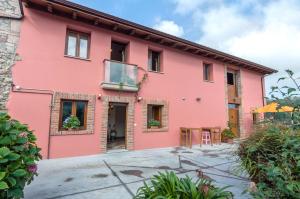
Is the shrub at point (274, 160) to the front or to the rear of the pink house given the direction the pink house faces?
to the front

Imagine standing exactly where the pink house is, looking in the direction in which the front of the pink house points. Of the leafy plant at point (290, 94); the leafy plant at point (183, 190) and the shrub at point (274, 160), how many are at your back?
0

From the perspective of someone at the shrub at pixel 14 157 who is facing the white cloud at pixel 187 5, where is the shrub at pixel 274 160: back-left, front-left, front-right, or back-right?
front-right

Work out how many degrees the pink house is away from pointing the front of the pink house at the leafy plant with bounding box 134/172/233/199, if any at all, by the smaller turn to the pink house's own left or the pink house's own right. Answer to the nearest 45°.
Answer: approximately 45° to the pink house's own right

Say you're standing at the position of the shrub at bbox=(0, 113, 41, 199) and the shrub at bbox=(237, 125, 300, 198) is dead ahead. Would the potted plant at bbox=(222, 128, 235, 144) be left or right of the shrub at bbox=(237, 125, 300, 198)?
left

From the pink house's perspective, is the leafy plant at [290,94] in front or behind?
in front

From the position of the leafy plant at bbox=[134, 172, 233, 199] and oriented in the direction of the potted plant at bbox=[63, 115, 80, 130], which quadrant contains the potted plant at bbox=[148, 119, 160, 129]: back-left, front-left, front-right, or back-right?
front-right

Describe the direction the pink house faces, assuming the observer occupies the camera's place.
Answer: facing the viewer and to the right of the viewer

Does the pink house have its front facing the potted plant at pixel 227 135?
no

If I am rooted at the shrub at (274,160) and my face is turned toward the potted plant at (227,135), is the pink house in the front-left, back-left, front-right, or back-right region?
front-left
